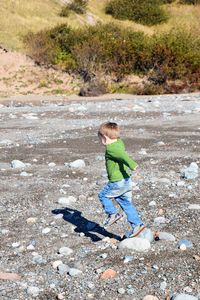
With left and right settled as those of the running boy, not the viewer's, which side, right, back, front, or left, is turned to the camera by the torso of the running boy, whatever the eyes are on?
left

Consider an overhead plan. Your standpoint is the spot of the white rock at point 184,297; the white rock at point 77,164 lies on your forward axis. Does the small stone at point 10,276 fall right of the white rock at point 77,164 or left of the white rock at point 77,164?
left

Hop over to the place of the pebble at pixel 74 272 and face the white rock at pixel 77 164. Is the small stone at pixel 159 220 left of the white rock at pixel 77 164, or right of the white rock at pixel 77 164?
right
